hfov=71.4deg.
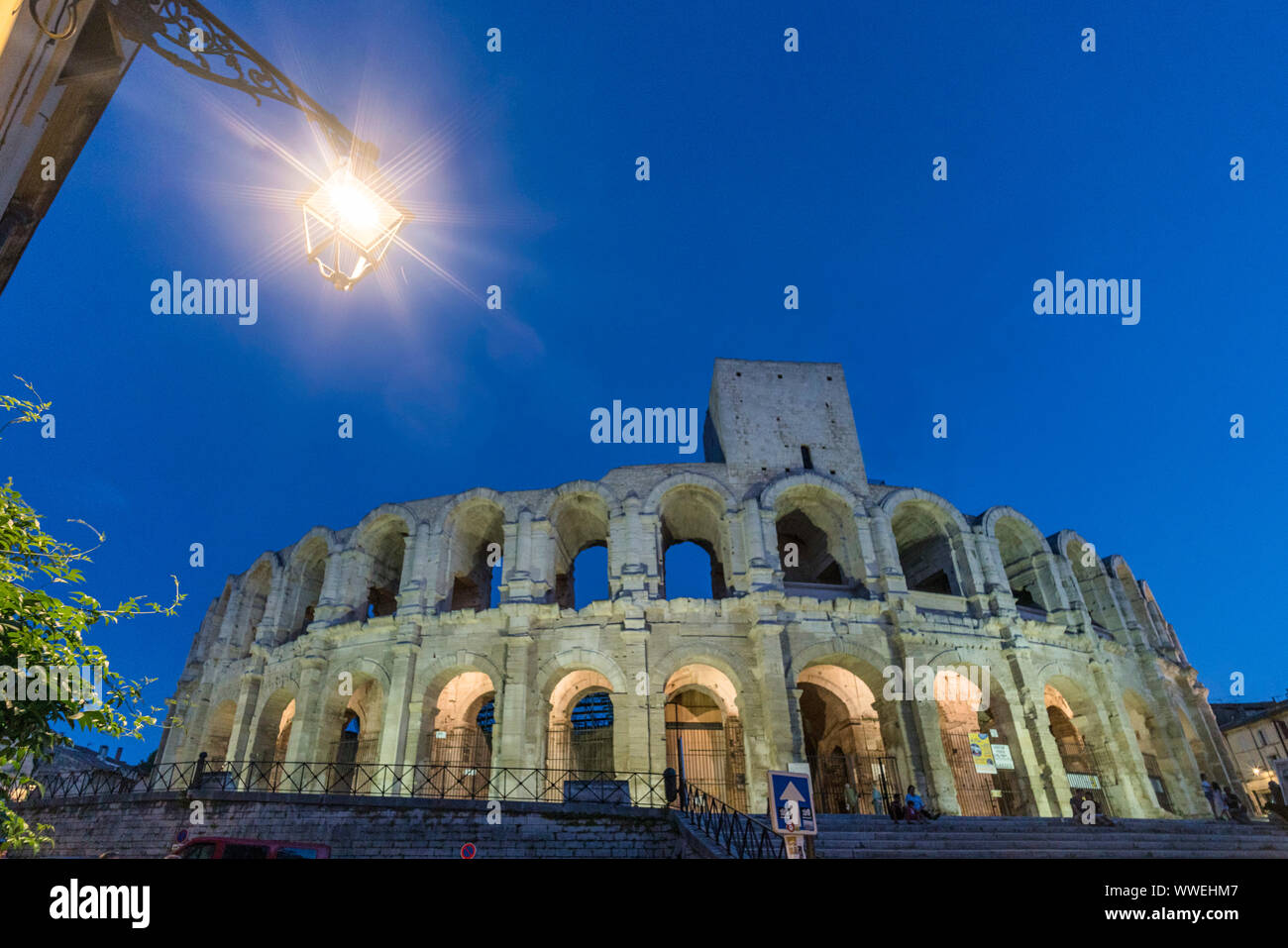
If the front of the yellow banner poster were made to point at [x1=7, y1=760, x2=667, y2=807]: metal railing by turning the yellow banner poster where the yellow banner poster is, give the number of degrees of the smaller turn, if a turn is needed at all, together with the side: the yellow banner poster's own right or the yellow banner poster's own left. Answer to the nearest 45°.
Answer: approximately 45° to the yellow banner poster's own right

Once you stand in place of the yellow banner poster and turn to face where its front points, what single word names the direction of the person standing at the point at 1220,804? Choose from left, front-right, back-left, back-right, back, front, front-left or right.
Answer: back-left

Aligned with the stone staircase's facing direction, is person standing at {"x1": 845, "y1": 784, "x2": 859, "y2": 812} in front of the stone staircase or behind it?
behind

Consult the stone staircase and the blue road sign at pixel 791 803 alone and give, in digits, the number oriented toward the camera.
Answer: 2

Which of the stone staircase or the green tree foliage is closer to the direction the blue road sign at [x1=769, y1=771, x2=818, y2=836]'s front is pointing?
the green tree foliage

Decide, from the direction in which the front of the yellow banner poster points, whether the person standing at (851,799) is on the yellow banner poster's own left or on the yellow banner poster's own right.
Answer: on the yellow banner poster's own right

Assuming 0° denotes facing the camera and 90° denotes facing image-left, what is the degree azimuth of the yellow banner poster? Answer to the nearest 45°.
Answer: approximately 0°

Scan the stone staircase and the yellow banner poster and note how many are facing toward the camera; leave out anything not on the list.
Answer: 2

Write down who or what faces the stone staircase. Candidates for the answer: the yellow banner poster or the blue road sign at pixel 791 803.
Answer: the yellow banner poster
